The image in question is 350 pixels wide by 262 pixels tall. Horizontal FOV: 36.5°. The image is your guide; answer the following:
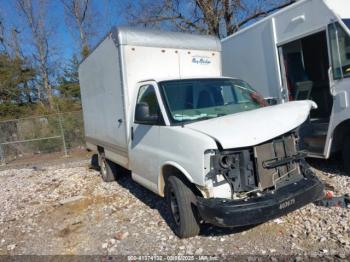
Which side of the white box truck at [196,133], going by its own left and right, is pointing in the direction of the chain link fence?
back

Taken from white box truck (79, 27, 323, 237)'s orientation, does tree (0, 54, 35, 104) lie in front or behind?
behind

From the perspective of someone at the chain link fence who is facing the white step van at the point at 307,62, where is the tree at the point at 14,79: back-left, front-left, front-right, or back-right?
back-left

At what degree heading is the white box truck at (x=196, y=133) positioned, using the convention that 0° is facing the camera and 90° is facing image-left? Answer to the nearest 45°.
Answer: approximately 315°
